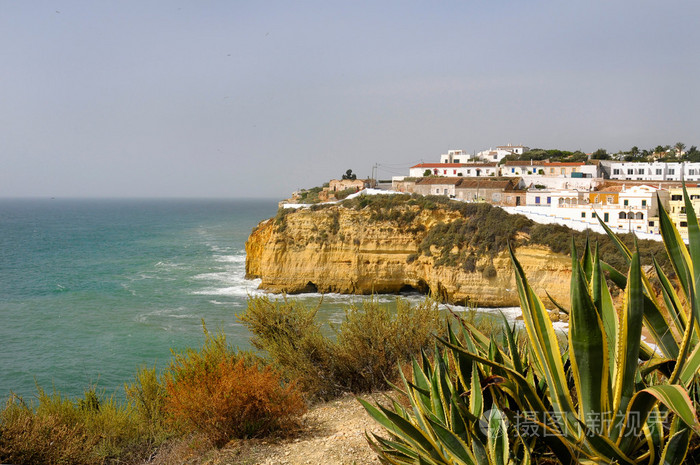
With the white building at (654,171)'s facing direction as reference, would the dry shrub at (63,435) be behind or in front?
in front

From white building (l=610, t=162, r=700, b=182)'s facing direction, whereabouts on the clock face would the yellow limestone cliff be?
The yellow limestone cliff is roughly at 1 o'clock from the white building.

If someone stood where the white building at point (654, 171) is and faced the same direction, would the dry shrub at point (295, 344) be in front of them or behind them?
in front

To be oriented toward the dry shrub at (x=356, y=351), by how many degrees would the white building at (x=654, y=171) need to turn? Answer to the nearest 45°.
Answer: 0° — it already faces it

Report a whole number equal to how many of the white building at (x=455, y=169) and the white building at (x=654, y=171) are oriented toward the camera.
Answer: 2

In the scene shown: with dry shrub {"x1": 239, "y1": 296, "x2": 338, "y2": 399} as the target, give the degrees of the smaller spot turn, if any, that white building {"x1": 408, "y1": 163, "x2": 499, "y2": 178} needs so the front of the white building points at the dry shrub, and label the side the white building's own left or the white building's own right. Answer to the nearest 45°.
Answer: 0° — it already faces it

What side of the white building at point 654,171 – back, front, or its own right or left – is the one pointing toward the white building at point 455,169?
right

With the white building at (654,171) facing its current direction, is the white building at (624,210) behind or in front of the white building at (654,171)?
in front
